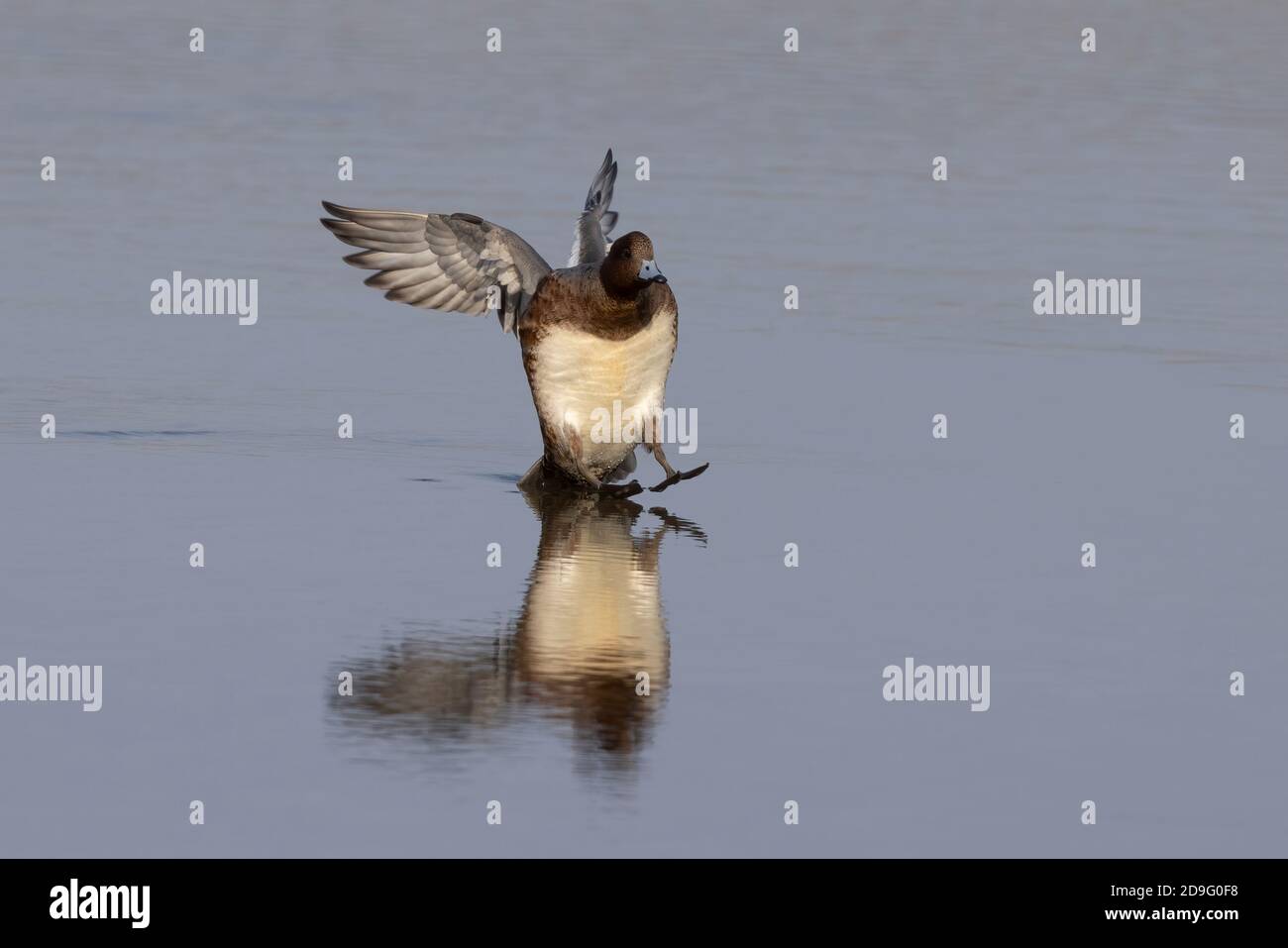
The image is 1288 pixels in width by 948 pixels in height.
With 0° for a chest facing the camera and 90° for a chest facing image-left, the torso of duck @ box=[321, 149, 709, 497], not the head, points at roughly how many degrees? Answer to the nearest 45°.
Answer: approximately 315°
